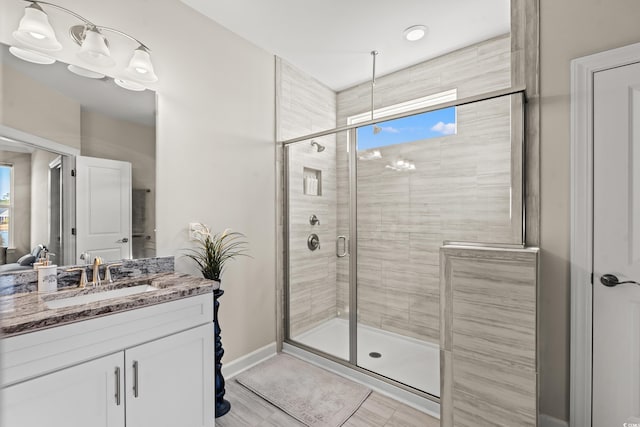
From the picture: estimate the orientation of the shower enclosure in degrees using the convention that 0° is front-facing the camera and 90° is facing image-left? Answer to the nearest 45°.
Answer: approximately 45°

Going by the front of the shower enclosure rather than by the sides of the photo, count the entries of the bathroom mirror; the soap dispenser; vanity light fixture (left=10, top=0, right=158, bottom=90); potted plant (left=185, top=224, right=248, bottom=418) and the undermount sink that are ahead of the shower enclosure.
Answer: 5

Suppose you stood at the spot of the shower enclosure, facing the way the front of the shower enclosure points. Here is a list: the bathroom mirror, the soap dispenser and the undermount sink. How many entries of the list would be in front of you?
3

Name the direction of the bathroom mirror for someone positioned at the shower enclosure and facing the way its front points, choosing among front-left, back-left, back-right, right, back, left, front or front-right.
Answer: front

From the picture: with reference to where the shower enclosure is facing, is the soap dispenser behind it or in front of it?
in front

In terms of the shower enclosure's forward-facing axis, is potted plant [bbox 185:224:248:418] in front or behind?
in front

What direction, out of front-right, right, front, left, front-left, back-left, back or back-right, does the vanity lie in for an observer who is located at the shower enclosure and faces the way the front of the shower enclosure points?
front

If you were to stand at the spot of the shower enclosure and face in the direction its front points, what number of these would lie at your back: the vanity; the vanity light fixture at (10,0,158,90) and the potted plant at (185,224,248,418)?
0

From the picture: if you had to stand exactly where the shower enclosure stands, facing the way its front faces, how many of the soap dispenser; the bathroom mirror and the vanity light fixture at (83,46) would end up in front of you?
3
